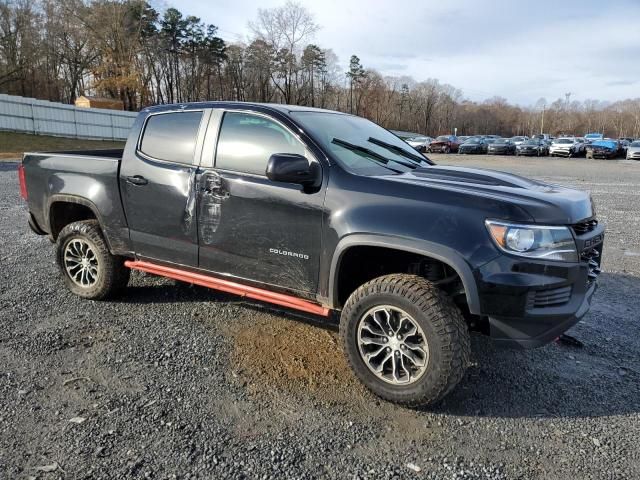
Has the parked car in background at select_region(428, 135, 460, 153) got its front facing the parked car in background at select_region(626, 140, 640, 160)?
no

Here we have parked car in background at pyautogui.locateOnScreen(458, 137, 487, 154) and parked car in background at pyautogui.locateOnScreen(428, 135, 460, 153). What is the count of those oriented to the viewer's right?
0

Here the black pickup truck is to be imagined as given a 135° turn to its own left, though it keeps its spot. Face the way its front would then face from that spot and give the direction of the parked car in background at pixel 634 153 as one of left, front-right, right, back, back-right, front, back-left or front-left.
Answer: front-right

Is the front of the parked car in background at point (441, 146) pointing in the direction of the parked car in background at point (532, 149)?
no

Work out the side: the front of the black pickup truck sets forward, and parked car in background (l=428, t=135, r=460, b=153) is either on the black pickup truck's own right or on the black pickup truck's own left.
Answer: on the black pickup truck's own left

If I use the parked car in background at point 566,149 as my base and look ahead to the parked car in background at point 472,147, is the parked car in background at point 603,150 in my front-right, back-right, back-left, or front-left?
back-left

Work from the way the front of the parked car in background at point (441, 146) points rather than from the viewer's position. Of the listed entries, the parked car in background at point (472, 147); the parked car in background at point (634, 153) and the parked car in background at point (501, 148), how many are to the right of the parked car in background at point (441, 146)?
0

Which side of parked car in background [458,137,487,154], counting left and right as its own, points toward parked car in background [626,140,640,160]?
left

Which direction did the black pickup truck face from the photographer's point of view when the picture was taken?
facing the viewer and to the right of the viewer

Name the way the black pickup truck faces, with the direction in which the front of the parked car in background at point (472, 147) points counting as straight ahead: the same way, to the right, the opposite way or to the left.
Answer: to the left

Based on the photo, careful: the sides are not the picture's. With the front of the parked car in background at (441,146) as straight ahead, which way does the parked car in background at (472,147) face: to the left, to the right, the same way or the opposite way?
the same way

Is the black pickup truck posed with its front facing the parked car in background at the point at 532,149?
no

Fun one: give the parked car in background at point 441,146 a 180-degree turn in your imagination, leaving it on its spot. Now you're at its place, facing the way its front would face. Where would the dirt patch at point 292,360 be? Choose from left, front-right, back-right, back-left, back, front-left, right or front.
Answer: back-right

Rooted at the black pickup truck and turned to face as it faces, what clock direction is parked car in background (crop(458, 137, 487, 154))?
The parked car in background is roughly at 8 o'clock from the black pickup truck.

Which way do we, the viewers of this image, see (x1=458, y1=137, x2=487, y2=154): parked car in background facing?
facing the viewer and to the left of the viewer

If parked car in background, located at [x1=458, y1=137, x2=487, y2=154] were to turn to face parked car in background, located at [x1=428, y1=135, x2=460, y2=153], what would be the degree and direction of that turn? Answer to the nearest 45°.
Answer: approximately 90° to its right

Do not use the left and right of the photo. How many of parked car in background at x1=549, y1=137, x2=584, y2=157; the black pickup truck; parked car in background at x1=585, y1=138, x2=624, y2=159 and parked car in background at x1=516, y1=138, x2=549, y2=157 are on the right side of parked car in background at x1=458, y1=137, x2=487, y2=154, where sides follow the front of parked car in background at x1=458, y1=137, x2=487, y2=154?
0
